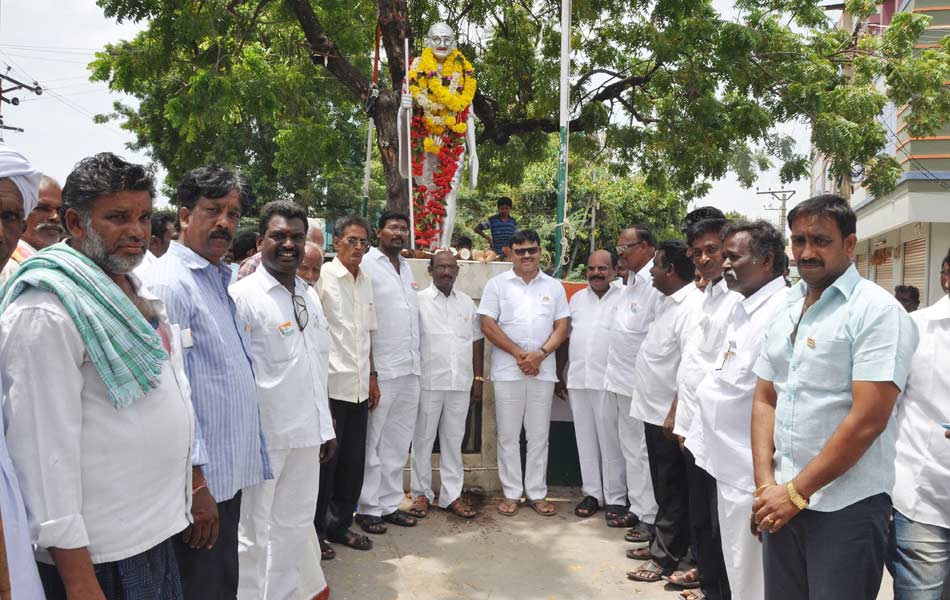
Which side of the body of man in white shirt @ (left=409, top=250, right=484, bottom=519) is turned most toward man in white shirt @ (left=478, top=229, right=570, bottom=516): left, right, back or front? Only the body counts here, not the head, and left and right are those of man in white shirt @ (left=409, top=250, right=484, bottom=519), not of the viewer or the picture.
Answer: left

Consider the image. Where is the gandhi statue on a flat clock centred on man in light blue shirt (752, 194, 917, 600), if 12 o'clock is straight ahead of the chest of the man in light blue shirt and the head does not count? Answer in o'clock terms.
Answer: The gandhi statue is roughly at 3 o'clock from the man in light blue shirt.

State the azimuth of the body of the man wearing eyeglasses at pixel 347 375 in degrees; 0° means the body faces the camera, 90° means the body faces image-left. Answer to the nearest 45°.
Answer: approximately 315°

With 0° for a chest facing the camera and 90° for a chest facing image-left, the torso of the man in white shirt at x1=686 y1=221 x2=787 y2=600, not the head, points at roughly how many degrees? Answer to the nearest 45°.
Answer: approximately 90°

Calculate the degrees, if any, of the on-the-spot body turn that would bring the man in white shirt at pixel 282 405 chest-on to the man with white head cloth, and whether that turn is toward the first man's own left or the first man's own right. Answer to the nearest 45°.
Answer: approximately 45° to the first man's own right

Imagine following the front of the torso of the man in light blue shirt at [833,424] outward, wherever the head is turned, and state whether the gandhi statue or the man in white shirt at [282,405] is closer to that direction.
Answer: the man in white shirt

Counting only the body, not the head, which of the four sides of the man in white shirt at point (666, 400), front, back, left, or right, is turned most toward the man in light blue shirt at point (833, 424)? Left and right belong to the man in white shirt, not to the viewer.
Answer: left

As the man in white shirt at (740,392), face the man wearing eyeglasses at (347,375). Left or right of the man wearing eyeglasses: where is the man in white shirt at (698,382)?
right

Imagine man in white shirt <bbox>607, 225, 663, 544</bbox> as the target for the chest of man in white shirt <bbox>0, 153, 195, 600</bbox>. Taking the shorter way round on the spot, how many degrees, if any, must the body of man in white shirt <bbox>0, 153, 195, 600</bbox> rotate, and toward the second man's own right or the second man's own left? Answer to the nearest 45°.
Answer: approximately 90° to the second man's own left
